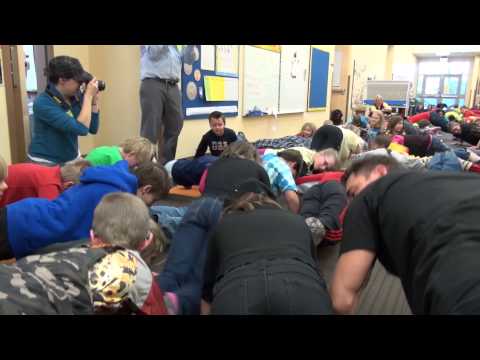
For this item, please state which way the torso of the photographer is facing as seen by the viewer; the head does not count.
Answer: to the viewer's right

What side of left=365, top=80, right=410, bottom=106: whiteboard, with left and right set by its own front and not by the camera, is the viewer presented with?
front

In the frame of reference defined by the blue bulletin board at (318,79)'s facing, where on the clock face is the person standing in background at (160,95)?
The person standing in background is roughly at 2 o'clock from the blue bulletin board.

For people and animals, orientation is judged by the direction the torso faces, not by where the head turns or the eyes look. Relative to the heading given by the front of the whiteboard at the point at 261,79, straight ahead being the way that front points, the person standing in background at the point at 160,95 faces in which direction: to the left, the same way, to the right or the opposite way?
the same way

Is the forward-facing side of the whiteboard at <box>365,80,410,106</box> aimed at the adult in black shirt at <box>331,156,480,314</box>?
yes

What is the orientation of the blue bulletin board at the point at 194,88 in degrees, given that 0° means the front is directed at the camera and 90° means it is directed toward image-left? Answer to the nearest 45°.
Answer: approximately 315°

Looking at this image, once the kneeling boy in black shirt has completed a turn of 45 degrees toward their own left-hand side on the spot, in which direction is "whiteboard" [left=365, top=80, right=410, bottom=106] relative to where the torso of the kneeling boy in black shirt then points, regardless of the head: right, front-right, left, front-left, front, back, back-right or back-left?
left

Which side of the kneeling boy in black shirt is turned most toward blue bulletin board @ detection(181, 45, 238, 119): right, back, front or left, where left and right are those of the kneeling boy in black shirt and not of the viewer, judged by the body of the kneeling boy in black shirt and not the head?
back

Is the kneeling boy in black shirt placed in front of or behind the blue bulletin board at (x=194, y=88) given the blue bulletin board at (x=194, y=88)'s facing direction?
in front

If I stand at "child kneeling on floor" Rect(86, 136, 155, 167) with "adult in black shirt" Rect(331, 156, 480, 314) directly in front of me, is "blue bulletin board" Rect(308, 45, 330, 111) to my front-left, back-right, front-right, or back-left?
back-left

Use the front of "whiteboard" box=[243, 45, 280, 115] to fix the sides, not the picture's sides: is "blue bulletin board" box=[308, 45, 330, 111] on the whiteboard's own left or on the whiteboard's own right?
on the whiteboard's own left

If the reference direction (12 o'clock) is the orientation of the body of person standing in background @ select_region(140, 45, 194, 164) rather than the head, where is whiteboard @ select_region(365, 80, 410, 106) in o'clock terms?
The whiteboard is roughly at 9 o'clock from the person standing in background.

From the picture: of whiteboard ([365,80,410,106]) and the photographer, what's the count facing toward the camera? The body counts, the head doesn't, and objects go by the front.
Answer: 1

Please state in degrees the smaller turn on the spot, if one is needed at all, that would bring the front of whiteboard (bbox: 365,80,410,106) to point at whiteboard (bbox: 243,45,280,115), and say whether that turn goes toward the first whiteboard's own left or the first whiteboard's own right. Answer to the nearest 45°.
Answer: approximately 45° to the first whiteboard's own right

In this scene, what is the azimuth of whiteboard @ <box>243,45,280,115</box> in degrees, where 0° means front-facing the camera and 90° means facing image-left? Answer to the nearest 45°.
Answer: approximately 315°
